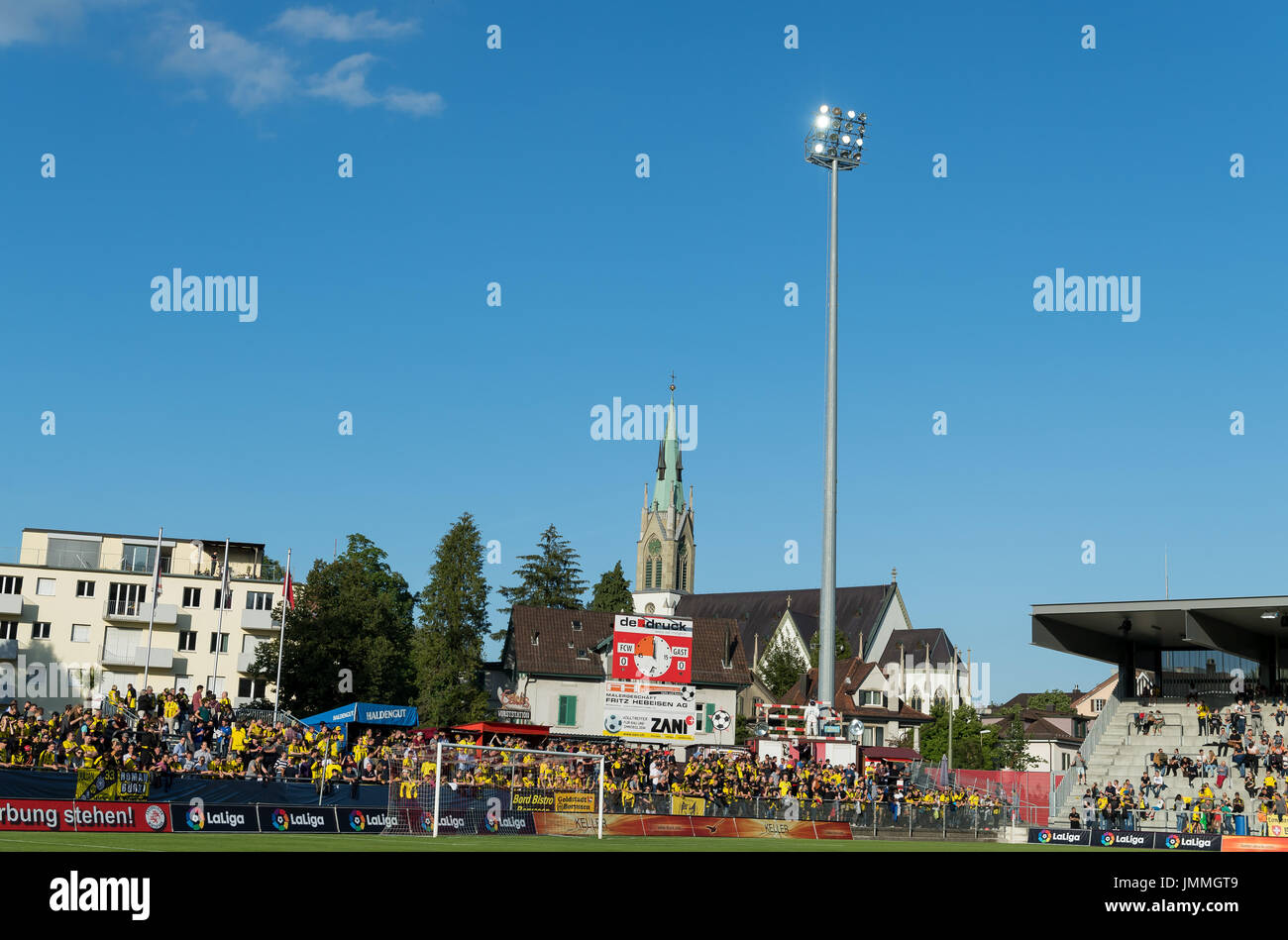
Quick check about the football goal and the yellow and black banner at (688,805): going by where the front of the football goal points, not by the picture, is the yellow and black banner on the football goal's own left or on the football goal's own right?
on the football goal's own left

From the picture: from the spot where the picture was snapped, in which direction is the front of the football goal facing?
facing the viewer and to the right of the viewer

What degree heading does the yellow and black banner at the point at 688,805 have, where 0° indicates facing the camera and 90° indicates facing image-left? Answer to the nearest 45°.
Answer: approximately 0°

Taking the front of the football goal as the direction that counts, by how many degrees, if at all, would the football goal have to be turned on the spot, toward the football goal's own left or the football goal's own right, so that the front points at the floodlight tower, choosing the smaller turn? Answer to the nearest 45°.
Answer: approximately 90° to the football goal's own left
